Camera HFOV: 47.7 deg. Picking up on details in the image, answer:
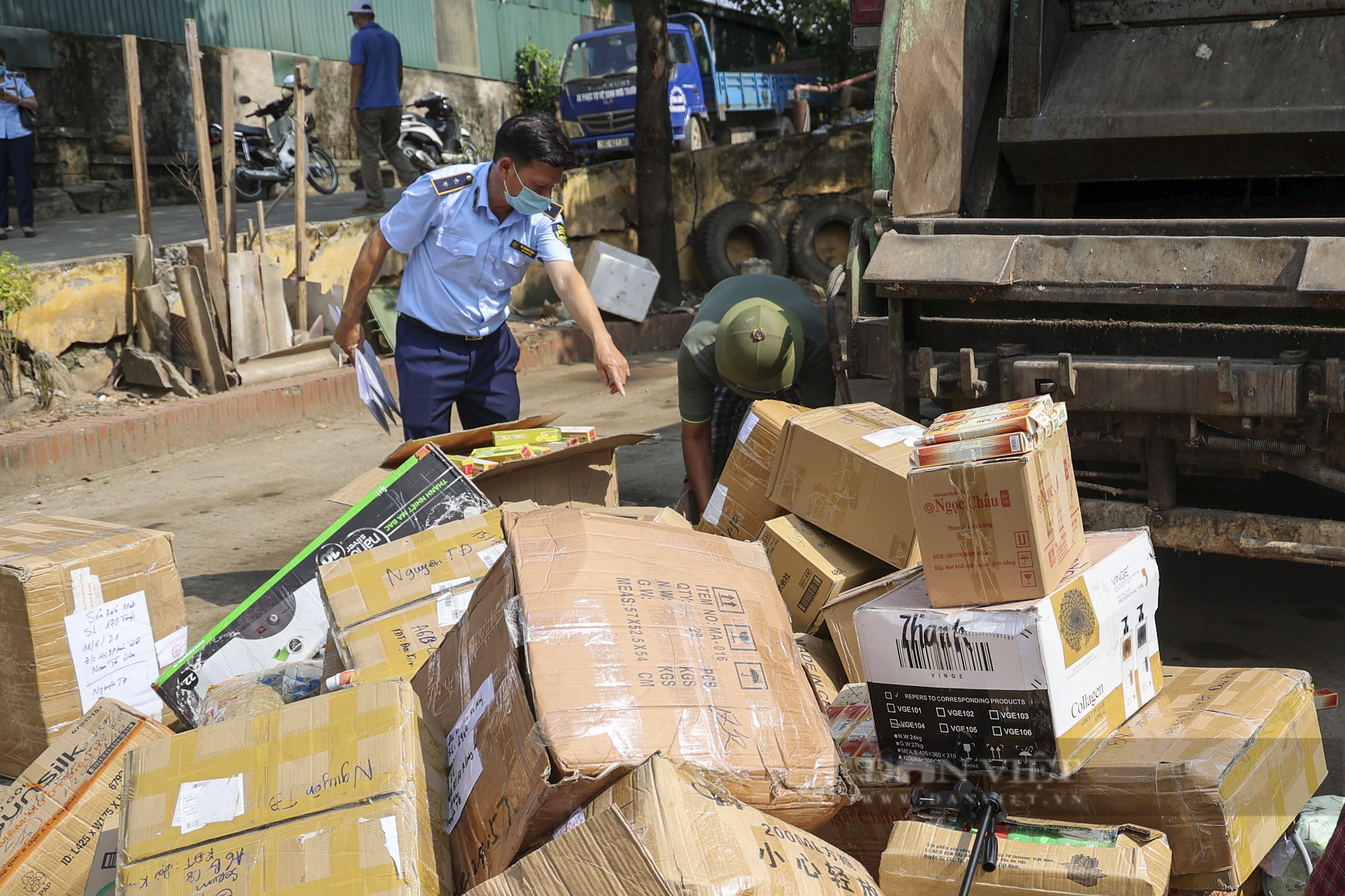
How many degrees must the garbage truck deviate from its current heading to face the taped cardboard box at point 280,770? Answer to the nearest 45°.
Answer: approximately 135° to its left

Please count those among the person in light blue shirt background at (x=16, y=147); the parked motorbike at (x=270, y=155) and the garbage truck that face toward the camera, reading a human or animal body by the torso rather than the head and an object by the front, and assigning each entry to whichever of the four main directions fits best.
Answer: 1

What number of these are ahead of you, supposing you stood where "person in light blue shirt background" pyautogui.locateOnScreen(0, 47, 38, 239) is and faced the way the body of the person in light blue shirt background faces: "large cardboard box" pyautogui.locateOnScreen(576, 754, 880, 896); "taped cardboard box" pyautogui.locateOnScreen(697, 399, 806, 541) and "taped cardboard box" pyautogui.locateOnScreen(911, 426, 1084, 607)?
3

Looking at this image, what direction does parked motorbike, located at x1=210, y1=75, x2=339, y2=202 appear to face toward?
to the viewer's right

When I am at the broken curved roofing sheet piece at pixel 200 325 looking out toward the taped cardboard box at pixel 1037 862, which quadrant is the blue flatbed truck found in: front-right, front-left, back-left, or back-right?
back-left

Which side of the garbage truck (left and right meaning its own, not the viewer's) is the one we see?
back

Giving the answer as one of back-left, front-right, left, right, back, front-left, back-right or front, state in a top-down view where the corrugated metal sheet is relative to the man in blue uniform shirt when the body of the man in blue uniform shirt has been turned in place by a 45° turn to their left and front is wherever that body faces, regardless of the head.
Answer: left

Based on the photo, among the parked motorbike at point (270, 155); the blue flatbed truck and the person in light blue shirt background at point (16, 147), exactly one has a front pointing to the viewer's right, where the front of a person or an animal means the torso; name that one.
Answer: the parked motorbike

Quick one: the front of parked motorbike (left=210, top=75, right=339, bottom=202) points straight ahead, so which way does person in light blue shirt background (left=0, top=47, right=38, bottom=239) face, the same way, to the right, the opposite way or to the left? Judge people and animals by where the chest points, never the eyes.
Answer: to the right

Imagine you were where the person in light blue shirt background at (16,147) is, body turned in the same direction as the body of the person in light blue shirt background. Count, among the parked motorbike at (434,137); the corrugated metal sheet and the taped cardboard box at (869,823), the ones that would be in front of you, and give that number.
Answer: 1

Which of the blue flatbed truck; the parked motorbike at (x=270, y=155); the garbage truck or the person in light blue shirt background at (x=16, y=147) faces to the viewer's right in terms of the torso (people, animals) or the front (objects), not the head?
the parked motorbike

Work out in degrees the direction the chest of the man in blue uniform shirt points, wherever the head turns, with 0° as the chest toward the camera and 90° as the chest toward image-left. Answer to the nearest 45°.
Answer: approximately 315°

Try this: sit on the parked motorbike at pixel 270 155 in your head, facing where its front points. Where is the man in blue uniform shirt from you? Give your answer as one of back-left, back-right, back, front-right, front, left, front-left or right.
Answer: right

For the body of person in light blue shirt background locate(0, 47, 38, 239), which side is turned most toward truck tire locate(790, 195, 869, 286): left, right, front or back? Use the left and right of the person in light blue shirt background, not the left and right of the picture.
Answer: left
